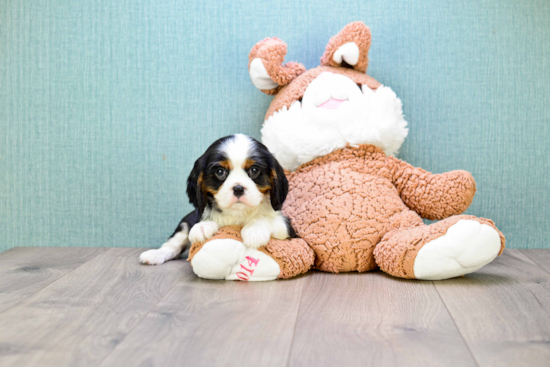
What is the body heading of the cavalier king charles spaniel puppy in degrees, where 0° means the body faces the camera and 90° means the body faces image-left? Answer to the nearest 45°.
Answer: approximately 0°
